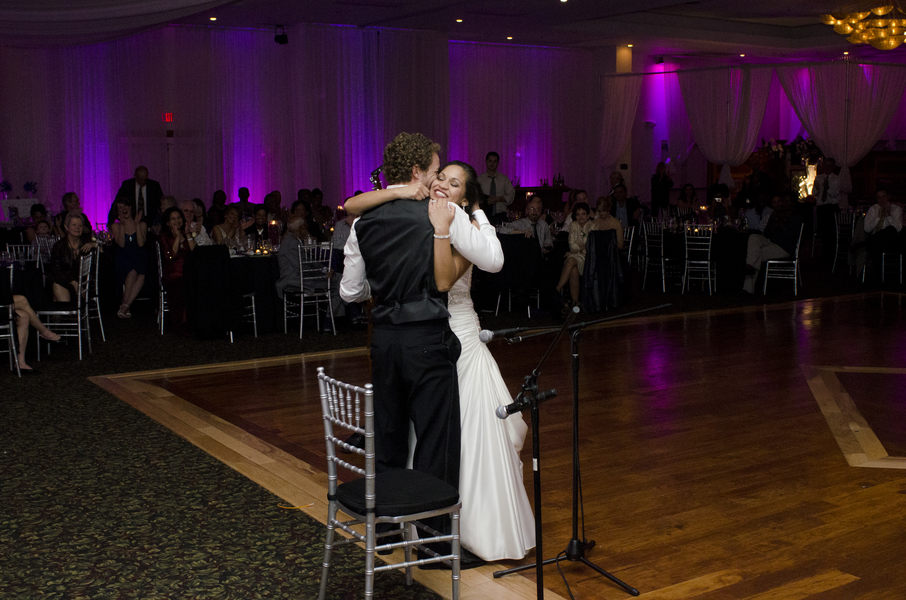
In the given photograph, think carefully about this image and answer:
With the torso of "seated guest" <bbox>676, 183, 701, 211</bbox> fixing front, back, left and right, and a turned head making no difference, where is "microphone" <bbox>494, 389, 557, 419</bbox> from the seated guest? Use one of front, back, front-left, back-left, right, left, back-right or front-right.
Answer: front

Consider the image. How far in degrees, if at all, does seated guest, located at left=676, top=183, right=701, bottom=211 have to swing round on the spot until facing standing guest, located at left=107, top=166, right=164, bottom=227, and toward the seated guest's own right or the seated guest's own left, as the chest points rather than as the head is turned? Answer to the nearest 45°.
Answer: approximately 45° to the seated guest's own right

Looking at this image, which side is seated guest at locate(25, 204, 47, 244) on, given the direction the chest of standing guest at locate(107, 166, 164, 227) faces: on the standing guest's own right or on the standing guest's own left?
on the standing guest's own right

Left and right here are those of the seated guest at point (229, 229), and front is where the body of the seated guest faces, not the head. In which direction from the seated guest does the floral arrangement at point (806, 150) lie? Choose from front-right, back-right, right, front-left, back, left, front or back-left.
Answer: back-left

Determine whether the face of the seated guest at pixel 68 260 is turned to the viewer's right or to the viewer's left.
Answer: to the viewer's right

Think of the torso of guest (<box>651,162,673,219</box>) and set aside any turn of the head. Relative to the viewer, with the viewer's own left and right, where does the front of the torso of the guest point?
facing the viewer

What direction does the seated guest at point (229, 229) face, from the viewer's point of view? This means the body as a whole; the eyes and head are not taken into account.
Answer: toward the camera

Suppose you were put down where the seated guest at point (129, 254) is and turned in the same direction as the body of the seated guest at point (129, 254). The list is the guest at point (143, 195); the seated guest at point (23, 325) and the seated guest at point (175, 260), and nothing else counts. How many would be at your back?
1

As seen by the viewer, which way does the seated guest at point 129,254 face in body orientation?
toward the camera
